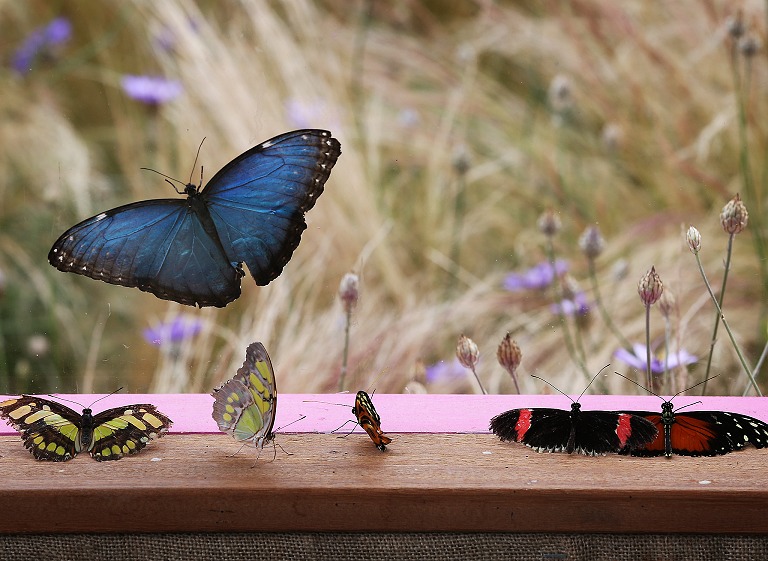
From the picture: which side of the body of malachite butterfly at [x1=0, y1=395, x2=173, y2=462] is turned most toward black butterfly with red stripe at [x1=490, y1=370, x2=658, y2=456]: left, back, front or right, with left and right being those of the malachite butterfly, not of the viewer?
right

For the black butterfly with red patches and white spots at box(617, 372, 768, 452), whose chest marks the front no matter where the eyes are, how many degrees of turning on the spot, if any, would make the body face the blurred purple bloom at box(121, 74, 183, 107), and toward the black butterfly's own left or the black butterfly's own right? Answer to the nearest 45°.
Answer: approximately 90° to the black butterfly's own left

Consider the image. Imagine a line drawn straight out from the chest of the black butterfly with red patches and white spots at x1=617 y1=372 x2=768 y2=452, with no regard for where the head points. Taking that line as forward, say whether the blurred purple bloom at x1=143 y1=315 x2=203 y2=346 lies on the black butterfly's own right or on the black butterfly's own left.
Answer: on the black butterfly's own left

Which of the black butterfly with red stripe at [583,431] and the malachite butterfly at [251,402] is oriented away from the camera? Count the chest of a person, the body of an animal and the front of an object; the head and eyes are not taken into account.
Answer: the black butterfly with red stripe

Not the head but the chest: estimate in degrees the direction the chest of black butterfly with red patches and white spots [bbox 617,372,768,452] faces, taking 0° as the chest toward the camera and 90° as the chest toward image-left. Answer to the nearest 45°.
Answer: approximately 180°

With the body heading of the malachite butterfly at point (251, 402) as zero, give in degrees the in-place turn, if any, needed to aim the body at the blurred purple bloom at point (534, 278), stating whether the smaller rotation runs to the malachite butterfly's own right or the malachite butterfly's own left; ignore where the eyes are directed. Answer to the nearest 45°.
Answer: approximately 45° to the malachite butterfly's own left

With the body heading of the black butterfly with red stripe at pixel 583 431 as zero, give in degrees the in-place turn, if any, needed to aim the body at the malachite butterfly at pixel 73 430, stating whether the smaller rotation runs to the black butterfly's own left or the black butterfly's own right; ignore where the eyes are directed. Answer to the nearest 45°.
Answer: approximately 90° to the black butterfly's own left

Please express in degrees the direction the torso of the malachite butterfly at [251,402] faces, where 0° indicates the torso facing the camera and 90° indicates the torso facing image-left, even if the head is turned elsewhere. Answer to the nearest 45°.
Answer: approximately 270°

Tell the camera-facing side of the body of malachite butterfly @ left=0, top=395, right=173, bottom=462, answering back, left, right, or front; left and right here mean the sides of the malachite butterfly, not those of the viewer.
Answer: back

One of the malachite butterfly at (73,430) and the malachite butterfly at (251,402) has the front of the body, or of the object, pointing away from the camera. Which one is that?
the malachite butterfly at (73,430)

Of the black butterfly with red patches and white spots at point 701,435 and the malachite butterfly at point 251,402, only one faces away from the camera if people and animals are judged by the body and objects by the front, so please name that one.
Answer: the black butterfly with red patches and white spots

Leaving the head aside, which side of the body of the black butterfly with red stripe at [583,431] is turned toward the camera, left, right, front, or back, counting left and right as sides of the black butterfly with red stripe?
back
